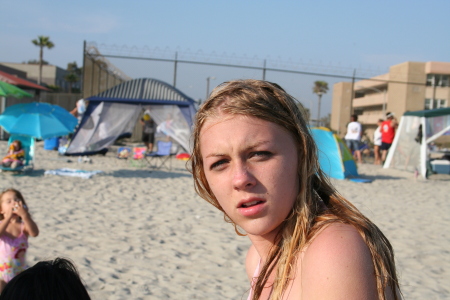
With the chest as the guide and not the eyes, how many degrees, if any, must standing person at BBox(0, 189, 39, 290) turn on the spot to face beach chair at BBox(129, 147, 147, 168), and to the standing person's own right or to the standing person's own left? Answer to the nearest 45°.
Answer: approximately 180°

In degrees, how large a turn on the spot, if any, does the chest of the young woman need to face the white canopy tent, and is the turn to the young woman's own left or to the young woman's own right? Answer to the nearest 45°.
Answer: approximately 135° to the young woman's own right

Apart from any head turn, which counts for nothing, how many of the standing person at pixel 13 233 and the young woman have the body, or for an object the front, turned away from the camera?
0

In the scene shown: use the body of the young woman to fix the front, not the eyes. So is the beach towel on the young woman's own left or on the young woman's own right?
on the young woman's own right

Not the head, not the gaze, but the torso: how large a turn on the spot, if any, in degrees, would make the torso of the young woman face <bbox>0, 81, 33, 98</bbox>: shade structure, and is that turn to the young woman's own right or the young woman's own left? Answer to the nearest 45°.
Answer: approximately 90° to the young woman's own right

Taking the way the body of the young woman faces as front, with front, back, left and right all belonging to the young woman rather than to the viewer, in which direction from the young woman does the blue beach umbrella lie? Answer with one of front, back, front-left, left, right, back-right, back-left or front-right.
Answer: right

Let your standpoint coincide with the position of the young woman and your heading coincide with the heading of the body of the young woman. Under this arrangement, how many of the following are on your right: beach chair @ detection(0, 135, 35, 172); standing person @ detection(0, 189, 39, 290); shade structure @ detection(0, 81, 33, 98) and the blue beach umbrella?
4

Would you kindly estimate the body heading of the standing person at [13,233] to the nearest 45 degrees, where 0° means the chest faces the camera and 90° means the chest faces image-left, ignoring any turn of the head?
approximately 0°

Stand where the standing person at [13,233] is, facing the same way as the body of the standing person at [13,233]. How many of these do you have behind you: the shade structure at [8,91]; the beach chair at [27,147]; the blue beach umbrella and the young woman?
3

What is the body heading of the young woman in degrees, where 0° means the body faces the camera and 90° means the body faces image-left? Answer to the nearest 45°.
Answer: approximately 45°

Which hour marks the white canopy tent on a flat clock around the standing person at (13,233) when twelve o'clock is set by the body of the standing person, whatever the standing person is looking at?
The white canopy tent is roughly at 8 o'clock from the standing person.

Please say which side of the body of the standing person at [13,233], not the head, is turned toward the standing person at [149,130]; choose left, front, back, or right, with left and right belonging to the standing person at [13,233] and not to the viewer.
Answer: back

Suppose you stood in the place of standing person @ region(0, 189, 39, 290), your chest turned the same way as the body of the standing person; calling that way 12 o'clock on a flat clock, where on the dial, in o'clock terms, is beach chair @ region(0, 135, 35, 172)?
The beach chair is roughly at 6 o'clock from the standing person.

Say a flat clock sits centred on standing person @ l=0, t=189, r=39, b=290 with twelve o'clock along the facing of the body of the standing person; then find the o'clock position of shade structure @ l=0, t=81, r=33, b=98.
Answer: The shade structure is roughly at 6 o'clock from the standing person.
